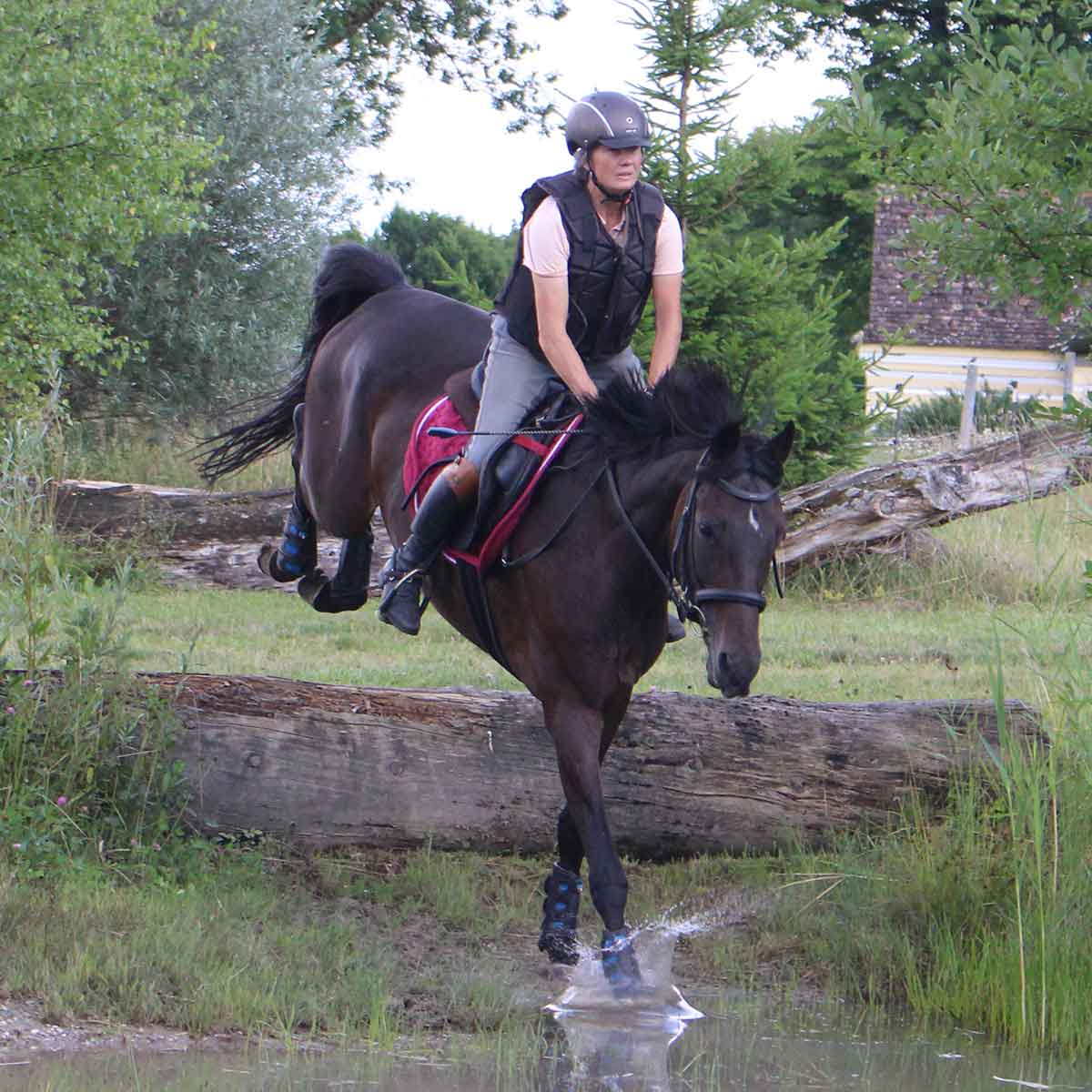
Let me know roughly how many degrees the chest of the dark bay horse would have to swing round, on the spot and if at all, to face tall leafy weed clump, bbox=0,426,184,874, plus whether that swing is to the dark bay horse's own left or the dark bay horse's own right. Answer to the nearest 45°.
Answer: approximately 135° to the dark bay horse's own right

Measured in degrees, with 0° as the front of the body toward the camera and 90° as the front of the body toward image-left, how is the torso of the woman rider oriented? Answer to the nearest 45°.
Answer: approximately 315°

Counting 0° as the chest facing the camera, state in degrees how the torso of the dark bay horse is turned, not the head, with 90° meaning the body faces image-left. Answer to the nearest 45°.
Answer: approximately 315°

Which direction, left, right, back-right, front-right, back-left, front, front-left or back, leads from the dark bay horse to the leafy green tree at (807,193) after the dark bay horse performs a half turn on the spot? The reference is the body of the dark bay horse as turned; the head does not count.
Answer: front-right

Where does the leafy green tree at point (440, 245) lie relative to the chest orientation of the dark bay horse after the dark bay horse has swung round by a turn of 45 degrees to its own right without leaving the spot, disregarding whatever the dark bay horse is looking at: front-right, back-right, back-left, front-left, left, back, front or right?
back

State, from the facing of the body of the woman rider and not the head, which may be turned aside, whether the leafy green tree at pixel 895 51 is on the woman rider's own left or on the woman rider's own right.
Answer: on the woman rider's own left

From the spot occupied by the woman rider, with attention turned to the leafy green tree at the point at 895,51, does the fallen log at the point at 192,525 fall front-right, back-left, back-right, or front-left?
front-left

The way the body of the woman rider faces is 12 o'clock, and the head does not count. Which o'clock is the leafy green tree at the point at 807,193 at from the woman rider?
The leafy green tree is roughly at 8 o'clock from the woman rider.
